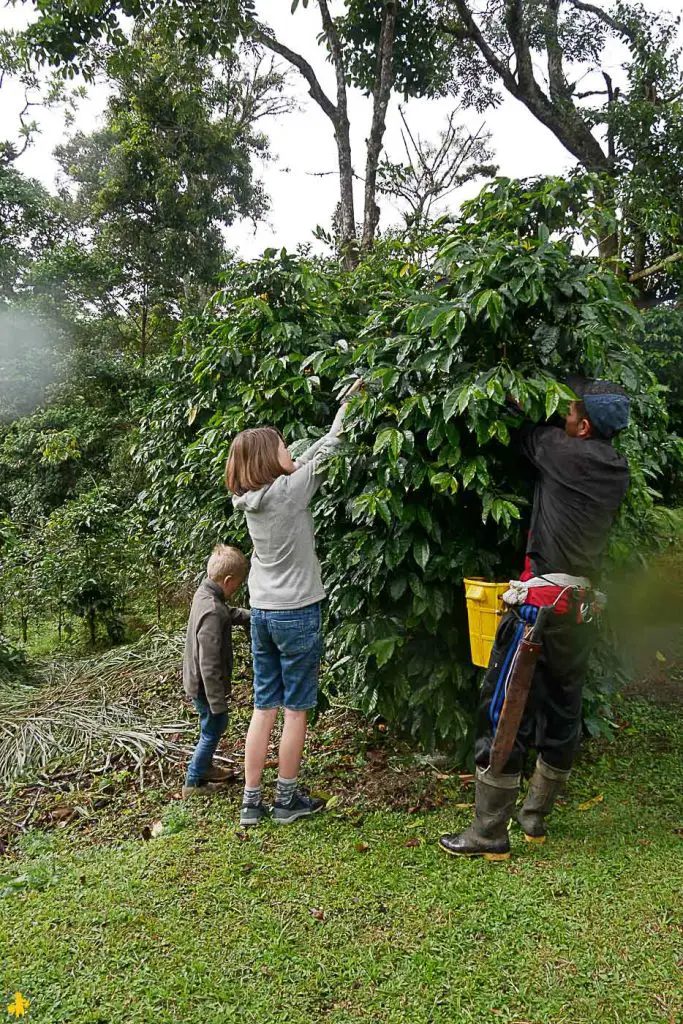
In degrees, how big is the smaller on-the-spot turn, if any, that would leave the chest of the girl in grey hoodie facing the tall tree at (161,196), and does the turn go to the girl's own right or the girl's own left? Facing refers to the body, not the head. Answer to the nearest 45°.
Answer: approximately 45° to the girl's own left

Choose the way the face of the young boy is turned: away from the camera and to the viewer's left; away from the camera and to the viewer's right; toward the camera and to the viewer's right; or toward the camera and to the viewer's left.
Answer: away from the camera and to the viewer's right

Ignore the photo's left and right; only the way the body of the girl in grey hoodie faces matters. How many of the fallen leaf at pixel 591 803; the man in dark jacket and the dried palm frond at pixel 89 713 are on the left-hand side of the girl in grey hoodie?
1

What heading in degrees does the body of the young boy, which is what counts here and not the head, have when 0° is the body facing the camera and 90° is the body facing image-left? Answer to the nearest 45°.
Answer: approximately 270°

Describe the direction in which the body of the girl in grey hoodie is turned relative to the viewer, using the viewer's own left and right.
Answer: facing away from the viewer and to the right of the viewer

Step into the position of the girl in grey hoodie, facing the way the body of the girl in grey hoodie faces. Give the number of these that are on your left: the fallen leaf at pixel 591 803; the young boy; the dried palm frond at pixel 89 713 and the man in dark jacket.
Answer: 2

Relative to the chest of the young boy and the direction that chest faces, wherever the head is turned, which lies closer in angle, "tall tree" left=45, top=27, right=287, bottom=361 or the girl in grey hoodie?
the girl in grey hoodie

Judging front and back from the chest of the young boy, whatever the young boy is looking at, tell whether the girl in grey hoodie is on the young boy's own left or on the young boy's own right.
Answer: on the young boy's own right

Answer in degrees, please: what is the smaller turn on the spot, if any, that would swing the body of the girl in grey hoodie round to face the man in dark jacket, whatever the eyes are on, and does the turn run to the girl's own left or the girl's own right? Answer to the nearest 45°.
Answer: approximately 90° to the girl's own right

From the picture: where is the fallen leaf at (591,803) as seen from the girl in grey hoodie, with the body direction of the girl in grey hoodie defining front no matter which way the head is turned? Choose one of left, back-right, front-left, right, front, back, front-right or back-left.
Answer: front-right
